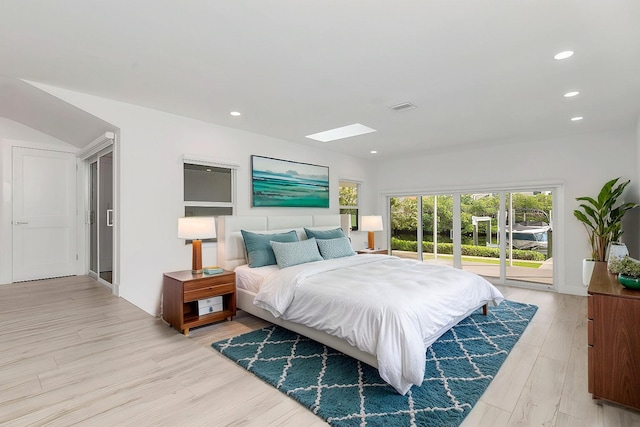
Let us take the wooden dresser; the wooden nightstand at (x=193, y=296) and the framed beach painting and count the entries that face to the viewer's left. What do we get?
1

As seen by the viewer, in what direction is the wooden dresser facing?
to the viewer's left

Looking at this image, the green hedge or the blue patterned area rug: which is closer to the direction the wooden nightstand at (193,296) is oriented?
the blue patterned area rug

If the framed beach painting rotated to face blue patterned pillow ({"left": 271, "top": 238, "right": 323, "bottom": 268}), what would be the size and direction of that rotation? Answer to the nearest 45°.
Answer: approximately 45° to its right

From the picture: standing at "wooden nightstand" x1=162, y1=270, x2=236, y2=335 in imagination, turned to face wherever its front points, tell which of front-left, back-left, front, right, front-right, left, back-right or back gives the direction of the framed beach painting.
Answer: left

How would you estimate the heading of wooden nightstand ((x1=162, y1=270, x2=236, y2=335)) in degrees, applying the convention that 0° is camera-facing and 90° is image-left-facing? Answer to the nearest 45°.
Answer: approximately 315°

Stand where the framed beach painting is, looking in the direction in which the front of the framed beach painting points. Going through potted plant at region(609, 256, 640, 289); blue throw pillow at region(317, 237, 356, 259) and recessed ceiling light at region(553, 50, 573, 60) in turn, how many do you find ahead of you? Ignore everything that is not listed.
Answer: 3

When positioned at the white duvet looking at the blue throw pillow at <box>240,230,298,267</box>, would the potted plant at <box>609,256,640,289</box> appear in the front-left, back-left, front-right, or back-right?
back-right

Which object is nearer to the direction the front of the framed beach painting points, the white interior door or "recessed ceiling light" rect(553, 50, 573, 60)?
the recessed ceiling light

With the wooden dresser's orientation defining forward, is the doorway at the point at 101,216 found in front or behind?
in front

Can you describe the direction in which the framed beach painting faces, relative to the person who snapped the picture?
facing the viewer and to the right of the viewer

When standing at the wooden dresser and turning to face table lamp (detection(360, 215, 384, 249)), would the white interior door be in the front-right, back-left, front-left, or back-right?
front-left

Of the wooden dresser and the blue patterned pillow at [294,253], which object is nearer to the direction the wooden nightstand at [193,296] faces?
the wooden dresser

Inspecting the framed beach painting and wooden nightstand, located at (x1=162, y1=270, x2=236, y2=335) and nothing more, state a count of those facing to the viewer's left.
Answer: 0
